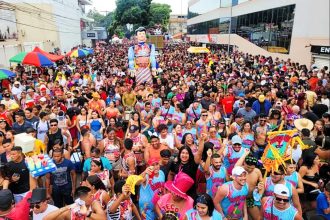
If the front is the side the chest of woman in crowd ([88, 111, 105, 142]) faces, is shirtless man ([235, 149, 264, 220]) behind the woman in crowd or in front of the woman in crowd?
in front

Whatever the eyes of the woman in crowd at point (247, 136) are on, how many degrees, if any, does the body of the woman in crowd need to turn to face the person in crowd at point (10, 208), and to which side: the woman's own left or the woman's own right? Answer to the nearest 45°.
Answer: approximately 45° to the woman's own right

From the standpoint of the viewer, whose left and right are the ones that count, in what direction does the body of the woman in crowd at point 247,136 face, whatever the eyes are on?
facing the viewer

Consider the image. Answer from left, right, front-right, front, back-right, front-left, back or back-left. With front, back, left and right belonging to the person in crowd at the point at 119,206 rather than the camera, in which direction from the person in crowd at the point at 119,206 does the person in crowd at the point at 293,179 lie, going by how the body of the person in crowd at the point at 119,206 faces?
front-left

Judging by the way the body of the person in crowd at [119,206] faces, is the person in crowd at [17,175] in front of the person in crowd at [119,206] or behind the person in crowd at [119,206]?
behind

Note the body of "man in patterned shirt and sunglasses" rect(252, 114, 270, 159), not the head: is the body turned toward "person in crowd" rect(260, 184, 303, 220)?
yes

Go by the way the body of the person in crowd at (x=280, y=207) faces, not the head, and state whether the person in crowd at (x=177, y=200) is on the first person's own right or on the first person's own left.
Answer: on the first person's own right

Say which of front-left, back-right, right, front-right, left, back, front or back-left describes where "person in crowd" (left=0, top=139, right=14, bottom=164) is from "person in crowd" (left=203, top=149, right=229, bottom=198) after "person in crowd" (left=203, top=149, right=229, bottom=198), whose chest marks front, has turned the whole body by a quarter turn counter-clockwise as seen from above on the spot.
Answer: back-left

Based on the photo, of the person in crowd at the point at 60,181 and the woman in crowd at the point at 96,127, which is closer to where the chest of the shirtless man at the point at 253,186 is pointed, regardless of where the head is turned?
the person in crowd

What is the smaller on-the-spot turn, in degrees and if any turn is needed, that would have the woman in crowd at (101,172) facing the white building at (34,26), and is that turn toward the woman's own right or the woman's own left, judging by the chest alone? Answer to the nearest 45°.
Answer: approximately 135° to the woman's own right

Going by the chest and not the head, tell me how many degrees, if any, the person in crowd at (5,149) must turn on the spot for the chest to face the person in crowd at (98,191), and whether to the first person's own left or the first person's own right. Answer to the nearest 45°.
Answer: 0° — they already face them

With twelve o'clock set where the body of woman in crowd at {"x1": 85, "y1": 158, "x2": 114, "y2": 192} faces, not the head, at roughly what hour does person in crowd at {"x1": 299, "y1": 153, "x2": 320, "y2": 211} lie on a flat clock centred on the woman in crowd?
The person in crowd is roughly at 8 o'clock from the woman in crowd.

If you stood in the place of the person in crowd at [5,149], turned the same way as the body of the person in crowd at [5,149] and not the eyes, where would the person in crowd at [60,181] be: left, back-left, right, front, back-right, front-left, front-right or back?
front

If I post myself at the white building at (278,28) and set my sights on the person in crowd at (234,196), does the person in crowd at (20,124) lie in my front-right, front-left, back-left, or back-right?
front-right

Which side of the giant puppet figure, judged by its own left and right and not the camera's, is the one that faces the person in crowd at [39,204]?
front

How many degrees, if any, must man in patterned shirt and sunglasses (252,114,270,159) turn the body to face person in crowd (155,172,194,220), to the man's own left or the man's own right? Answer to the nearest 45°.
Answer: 0° — they already face them

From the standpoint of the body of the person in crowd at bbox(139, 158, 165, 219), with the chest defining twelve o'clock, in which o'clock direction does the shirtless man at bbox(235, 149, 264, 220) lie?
The shirtless man is roughly at 9 o'clock from the person in crowd.

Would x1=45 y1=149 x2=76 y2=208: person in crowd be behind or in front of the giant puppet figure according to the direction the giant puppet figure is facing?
in front

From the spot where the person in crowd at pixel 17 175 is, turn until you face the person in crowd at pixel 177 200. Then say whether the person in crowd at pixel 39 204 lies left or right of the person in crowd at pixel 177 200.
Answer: right

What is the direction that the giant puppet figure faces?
toward the camera
